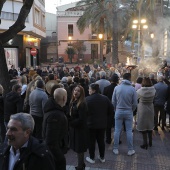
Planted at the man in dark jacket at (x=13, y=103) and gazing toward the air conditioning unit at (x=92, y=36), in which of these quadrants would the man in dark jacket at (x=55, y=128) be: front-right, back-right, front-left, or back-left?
back-right

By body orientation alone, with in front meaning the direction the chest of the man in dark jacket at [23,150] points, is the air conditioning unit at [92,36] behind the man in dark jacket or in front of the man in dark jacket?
behind

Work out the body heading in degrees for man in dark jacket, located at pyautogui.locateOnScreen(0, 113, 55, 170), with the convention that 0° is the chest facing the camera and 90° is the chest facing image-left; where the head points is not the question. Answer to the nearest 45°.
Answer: approximately 45°

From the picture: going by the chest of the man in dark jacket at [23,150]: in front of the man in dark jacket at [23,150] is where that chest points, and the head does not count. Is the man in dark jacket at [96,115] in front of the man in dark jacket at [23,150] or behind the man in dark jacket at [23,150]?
behind

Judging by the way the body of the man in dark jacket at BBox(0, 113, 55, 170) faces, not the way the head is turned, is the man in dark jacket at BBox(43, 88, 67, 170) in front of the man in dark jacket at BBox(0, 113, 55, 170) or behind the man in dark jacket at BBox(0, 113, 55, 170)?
behind

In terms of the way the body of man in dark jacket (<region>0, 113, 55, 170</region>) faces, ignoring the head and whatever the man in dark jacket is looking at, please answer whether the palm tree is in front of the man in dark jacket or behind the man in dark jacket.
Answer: behind

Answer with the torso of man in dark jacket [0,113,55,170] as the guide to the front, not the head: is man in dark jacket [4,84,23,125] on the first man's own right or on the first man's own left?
on the first man's own right
